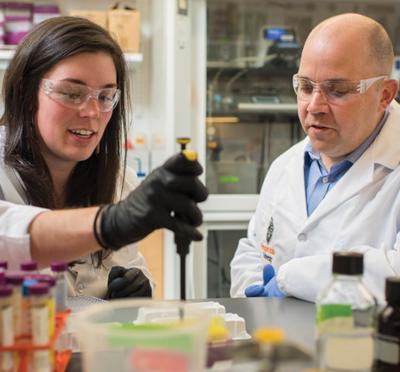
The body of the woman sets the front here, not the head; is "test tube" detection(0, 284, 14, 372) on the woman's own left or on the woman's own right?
on the woman's own right

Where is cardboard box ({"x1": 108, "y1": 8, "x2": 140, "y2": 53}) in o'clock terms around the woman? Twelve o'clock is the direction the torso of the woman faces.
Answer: The cardboard box is roughly at 8 o'clock from the woman.

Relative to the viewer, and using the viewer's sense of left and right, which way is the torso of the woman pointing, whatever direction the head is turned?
facing the viewer and to the right of the viewer

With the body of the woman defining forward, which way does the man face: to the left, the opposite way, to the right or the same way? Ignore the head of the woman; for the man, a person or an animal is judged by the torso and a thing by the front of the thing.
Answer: to the right

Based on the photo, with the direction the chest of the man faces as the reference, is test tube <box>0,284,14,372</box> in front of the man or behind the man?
in front

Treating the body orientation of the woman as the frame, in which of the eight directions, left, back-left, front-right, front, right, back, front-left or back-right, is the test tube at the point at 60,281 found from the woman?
front-right

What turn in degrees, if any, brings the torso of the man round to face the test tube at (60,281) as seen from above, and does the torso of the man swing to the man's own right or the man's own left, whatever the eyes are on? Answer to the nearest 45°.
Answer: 0° — they already face it

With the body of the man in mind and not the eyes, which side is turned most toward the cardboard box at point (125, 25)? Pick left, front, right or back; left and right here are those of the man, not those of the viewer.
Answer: right

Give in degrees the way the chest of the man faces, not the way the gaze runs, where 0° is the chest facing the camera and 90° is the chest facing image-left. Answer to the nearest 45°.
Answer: approximately 45°

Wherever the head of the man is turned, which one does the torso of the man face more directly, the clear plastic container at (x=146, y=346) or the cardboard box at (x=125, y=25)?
the clear plastic container

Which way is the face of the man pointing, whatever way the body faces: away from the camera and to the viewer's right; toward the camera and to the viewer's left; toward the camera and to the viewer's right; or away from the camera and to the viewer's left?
toward the camera and to the viewer's left

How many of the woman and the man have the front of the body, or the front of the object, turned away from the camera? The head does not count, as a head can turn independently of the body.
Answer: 0

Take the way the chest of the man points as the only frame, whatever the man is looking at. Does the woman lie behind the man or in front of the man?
in front

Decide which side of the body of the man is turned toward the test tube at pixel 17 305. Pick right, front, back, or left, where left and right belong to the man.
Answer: front
